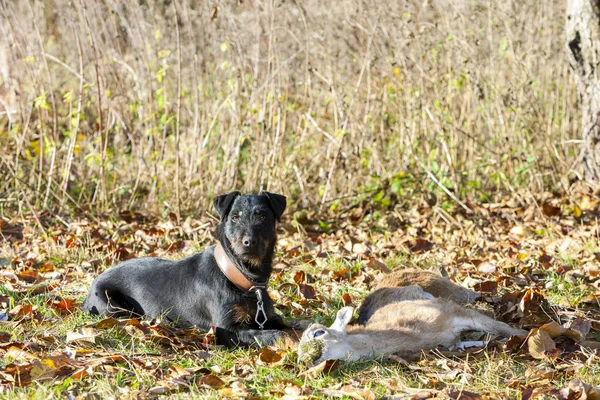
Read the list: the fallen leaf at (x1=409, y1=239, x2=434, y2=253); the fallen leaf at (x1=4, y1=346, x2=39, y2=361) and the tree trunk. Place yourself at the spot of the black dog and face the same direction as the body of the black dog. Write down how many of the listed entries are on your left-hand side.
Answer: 2

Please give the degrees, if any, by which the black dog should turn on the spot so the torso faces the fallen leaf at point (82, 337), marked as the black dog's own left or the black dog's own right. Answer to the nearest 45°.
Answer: approximately 90° to the black dog's own right

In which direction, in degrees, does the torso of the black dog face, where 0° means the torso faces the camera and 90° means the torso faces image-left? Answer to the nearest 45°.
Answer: approximately 315°

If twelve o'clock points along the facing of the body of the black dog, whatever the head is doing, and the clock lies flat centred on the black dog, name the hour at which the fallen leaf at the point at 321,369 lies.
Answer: The fallen leaf is roughly at 1 o'clock from the black dog.

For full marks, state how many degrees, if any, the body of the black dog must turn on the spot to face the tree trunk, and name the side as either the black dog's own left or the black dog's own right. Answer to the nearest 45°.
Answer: approximately 90° to the black dog's own left

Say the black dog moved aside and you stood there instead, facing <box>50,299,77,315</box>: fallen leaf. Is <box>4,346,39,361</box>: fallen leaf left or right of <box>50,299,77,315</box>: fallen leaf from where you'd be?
left

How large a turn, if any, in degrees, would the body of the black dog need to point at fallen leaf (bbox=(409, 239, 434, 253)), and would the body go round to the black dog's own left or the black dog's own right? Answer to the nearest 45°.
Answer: approximately 90° to the black dog's own left

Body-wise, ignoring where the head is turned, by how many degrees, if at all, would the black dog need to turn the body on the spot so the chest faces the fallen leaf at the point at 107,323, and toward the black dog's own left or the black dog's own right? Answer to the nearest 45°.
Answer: approximately 135° to the black dog's own right

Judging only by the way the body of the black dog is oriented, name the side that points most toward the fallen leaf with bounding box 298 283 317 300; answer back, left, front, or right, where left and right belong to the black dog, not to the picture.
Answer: left
